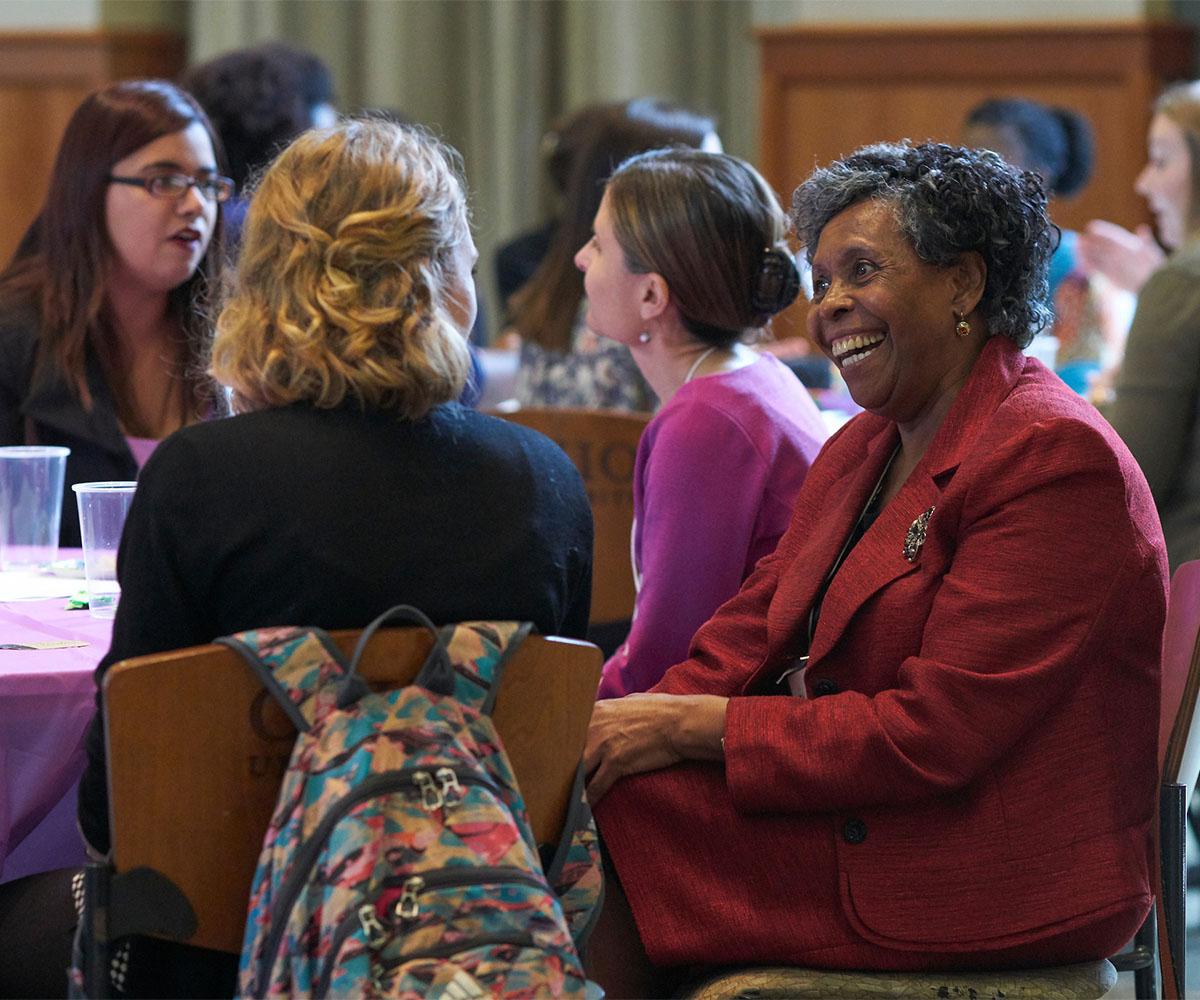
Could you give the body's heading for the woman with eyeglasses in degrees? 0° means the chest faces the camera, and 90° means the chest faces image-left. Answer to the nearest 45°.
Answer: approximately 315°

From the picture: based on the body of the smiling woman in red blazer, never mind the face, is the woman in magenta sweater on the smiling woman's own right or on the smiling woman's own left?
on the smiling woman's own right

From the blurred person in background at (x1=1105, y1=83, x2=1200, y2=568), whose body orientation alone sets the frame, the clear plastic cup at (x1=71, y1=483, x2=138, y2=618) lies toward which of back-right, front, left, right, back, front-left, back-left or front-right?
front-left

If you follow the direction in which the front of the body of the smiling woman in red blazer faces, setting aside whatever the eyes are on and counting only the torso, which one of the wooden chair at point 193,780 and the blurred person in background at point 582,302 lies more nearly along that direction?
the wooden chair

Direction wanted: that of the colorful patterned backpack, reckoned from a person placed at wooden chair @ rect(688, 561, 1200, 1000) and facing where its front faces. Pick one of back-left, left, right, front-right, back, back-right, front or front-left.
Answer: front-left

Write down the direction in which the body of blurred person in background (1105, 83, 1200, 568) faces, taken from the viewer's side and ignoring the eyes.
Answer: to the viewer's left

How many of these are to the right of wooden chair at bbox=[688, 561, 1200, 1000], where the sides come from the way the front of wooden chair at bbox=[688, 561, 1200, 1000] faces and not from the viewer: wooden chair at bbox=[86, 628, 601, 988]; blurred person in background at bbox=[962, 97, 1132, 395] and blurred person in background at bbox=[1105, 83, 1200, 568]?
2

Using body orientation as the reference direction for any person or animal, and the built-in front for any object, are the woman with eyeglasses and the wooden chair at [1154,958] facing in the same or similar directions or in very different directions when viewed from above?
very different directions

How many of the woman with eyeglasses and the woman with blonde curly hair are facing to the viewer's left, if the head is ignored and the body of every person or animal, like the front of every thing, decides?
0

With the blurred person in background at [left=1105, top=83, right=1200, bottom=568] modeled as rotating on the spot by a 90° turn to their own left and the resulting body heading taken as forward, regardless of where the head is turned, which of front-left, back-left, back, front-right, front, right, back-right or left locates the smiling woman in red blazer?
front

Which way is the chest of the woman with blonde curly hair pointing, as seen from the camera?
away from the camera

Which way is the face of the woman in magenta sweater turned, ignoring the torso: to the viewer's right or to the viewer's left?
to the viewer's left

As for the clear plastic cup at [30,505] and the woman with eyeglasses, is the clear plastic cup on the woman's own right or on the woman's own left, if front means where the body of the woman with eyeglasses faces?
on the woman's own right

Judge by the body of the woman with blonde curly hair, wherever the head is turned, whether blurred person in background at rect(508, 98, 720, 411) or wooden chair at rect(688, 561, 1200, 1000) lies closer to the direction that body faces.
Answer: the blurred person in background

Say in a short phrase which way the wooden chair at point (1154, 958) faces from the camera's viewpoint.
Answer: facing to the left of the viewer
